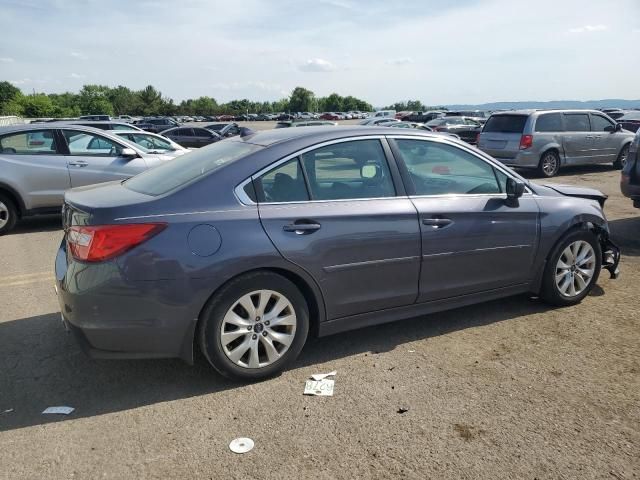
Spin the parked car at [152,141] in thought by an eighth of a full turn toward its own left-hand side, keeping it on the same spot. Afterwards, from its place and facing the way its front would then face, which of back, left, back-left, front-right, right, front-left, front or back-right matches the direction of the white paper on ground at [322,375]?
back-right

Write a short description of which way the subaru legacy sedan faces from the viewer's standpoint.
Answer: facing away from the viewer and to the right of the viewer

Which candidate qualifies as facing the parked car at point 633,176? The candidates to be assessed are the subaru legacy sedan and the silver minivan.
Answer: the subaru legacy sedan

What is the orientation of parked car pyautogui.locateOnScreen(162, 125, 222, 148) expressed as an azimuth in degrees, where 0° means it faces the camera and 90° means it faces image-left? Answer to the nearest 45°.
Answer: approximately 270°

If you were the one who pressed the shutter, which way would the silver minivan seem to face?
facing away from the viewer and to the right of the viewer

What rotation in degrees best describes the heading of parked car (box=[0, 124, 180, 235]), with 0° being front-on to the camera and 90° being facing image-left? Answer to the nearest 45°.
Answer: approximately 270°

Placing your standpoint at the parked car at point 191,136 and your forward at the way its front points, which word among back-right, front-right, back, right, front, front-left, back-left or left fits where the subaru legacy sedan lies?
right

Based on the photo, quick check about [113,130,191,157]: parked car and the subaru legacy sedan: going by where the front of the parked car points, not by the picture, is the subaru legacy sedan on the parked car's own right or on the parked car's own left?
on the parked car's own right

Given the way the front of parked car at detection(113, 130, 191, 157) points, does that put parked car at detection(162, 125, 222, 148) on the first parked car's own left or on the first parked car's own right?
on the first parked car's own left

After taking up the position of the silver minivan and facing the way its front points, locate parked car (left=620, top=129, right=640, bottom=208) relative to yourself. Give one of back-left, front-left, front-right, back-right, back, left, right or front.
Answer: back-right

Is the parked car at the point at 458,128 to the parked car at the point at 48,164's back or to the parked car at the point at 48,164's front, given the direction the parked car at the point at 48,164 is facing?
to the front

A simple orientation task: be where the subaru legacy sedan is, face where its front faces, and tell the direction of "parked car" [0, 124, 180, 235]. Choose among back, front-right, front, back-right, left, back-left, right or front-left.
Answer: left

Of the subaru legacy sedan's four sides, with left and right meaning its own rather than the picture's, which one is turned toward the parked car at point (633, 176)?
front

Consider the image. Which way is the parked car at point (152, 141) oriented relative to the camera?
to the viewer's right
